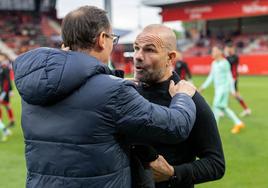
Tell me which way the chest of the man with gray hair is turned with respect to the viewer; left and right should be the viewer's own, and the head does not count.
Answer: facing away from the viewer and to the right of the viewer

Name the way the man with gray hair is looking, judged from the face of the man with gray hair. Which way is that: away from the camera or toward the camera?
away from the camera
